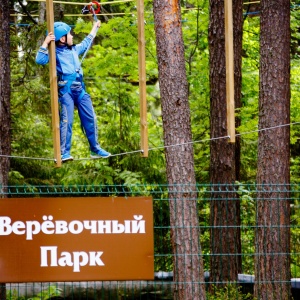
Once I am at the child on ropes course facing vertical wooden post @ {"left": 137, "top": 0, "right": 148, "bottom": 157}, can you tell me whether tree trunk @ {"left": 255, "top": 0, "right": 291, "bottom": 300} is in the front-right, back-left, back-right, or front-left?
front-left

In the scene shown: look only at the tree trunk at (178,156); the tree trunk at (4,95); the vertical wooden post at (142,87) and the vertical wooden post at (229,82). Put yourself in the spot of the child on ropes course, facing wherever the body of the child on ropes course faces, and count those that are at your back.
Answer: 1

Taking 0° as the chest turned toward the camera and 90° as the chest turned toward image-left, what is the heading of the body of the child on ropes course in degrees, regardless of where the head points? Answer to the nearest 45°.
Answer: approximately 315°

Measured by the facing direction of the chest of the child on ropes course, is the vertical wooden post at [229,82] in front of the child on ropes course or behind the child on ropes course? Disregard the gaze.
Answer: in front

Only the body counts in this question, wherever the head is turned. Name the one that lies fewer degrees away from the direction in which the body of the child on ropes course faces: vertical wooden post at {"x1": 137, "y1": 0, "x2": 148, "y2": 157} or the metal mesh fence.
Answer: the vertical wooden post

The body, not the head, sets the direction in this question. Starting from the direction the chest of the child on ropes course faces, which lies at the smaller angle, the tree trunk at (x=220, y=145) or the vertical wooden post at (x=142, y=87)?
the vertical wooden post

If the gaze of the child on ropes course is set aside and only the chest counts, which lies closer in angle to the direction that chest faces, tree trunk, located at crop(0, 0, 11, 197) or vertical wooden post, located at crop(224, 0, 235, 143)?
the vertical wooden post

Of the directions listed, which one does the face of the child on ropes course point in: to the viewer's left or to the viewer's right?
to the viewer's right

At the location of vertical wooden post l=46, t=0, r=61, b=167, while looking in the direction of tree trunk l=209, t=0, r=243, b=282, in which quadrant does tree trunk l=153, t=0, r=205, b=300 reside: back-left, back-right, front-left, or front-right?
front-right
